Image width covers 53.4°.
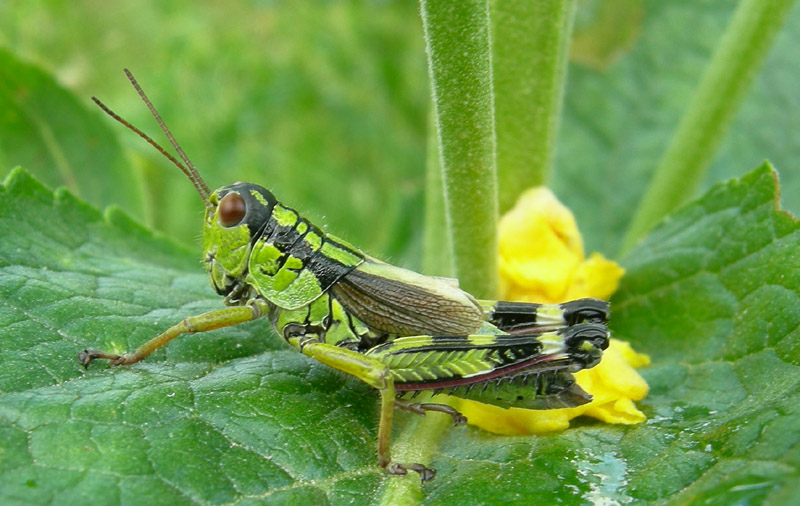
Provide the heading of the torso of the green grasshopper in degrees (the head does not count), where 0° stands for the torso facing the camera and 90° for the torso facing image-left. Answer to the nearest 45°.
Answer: approximately 90°
